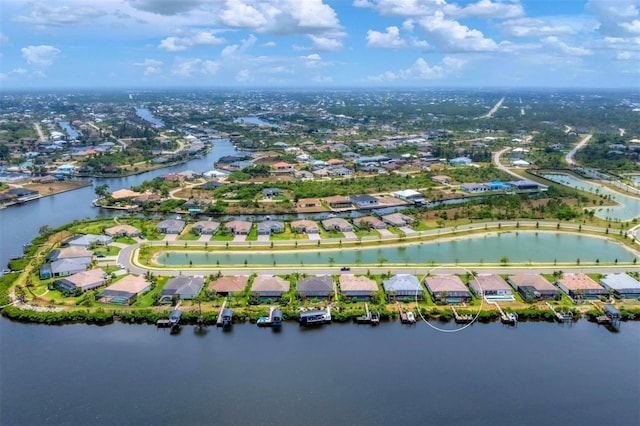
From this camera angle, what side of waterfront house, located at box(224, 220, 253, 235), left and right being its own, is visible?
front

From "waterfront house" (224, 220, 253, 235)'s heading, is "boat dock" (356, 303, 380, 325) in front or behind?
in front

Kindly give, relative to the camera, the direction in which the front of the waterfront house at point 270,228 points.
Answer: facing the viewer

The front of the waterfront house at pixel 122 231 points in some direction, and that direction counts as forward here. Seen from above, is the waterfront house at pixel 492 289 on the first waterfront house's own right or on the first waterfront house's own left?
on the first waterfront house's own left

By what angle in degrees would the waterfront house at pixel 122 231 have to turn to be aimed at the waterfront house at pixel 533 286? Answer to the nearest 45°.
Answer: approximately 45° to its left

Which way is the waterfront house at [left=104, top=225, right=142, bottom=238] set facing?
toward the camera

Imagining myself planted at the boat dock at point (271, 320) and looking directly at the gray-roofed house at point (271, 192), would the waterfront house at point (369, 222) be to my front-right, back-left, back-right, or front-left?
front-right

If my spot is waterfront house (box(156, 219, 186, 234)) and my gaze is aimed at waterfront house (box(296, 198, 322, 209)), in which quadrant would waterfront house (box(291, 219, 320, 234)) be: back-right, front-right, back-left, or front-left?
front-right

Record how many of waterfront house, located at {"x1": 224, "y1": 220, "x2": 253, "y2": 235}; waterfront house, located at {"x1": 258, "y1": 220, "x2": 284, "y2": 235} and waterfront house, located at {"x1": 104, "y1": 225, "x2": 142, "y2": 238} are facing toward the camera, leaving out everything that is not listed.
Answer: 3

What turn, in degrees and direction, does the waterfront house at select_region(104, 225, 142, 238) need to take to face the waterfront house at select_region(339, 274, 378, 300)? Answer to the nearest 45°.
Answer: approximately 45° to its left

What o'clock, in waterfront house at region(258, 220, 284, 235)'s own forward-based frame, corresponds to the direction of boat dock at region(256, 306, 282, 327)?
The boat dock is roughly at 12 o'clock from the waterfront house.

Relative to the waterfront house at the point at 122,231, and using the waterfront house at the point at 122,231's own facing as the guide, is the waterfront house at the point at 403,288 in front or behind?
in front

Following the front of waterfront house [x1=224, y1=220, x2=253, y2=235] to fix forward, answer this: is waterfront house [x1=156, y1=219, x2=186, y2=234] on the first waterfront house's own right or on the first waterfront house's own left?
on the first waterfront house's own right

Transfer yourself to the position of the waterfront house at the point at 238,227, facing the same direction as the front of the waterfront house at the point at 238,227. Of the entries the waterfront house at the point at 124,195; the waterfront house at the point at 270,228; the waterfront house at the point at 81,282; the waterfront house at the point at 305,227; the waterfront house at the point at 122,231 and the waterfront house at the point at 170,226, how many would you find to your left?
2

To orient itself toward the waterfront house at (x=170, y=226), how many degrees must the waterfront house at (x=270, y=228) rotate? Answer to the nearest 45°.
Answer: approximately 90° to its right

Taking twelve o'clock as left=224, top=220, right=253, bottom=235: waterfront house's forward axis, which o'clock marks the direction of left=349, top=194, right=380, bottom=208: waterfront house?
left=349, top=194, right=380, bottom=208: waterfront house is roughly at 8 o'clock from left=224, top=220, right=253, bottom=235: waterfront house.

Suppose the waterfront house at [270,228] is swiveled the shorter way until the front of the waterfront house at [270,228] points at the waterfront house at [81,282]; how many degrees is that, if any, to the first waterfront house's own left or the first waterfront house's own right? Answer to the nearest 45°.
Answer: approximately 45° to the first waterfront house's own right

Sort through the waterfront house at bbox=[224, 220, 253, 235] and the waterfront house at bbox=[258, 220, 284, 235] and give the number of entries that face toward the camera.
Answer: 2
